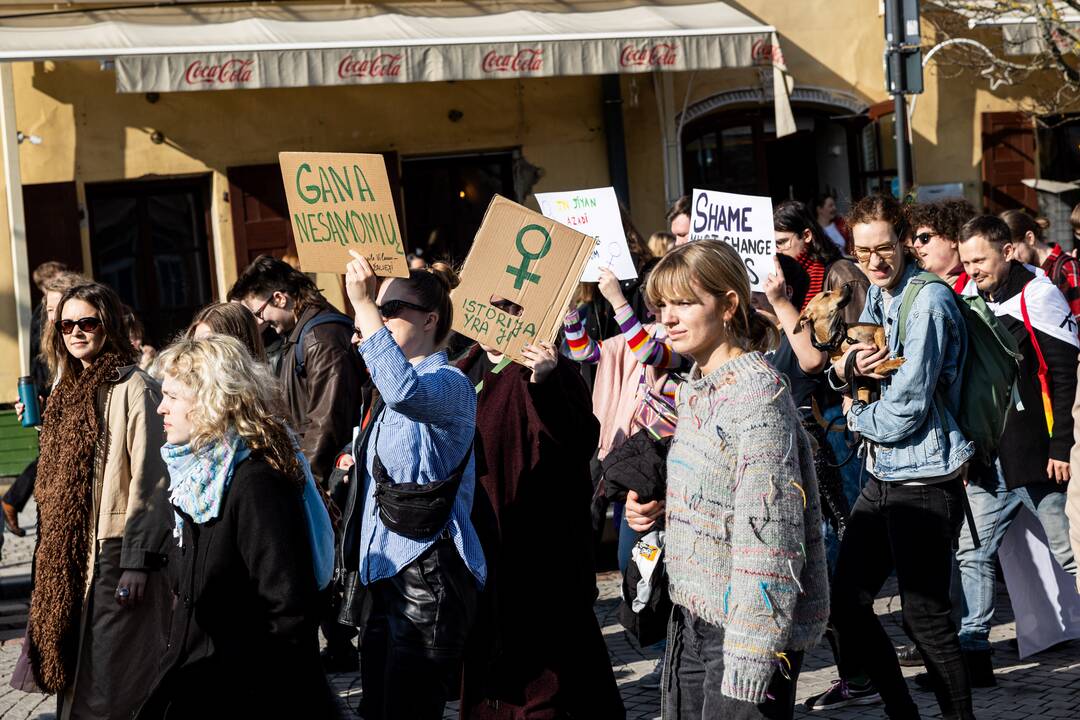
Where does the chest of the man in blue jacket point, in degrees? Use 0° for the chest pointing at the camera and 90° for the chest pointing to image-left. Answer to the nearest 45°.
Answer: approximately 45°

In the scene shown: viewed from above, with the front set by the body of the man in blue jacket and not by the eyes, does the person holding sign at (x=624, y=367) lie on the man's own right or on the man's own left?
on the man's own right

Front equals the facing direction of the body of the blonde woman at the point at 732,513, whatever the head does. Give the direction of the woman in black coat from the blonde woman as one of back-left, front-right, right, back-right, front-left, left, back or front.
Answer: front-right

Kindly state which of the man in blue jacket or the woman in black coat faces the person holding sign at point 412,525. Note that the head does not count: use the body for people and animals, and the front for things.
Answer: the man in blue jacket

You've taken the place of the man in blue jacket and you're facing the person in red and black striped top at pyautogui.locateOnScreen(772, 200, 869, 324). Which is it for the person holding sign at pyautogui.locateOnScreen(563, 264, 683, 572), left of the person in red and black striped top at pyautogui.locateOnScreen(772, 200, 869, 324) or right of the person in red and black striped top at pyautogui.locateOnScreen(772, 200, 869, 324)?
left

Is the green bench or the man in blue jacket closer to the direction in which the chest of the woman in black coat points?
the green bench

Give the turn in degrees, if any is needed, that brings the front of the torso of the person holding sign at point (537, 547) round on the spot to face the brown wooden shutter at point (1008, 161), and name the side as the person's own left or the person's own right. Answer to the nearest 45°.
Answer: approximately 180°

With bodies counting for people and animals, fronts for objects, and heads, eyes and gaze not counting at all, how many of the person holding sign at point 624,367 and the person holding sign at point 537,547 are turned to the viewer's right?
0

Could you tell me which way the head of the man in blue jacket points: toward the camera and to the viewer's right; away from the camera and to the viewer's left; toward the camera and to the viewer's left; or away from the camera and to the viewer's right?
toward the camera and to the viewer's left
